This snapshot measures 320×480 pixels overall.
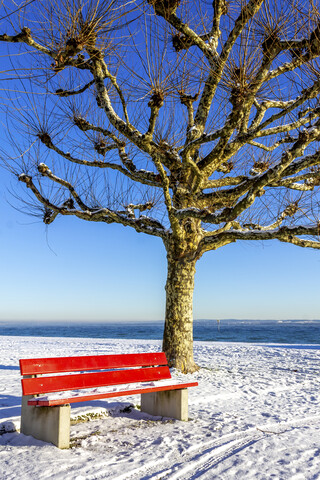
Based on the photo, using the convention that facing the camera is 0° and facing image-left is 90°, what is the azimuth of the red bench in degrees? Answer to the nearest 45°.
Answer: approximately 315°
